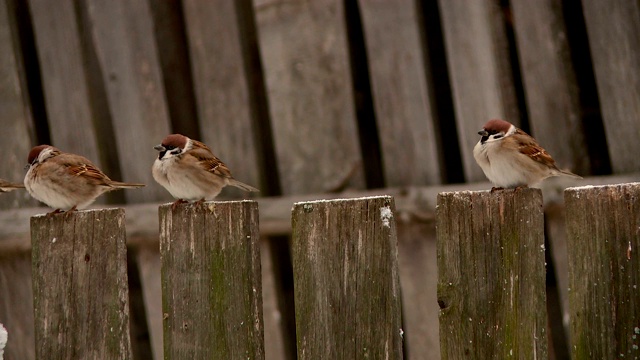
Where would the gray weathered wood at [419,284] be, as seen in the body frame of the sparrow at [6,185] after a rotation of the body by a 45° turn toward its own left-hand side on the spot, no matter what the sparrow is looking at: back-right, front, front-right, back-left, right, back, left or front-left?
back-left

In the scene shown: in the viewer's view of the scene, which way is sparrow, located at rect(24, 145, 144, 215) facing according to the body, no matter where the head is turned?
to the viewer's left

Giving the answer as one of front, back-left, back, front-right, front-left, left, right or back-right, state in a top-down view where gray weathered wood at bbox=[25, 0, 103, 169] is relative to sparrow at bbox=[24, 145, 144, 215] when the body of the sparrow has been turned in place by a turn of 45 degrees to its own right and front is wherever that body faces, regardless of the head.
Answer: front-right

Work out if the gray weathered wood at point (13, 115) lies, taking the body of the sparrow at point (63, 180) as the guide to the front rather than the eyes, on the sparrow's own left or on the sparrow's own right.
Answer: on the sparrow's own right

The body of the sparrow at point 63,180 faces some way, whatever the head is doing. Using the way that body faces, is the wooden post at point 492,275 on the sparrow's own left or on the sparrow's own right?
on the sparrow's own left

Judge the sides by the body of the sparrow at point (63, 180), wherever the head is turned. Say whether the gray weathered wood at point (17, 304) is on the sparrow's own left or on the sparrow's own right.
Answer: on the sparrow's own right

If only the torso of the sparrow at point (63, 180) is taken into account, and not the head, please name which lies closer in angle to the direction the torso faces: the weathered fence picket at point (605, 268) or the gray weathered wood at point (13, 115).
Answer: the gray weathered wood

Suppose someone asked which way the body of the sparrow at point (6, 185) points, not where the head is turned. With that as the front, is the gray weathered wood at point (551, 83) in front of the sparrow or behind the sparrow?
behind

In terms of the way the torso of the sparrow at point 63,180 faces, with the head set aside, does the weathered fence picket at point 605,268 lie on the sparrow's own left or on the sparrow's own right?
on the sparrow's own left

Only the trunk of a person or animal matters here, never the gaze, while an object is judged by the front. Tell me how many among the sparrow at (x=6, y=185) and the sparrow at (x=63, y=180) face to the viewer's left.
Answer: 2

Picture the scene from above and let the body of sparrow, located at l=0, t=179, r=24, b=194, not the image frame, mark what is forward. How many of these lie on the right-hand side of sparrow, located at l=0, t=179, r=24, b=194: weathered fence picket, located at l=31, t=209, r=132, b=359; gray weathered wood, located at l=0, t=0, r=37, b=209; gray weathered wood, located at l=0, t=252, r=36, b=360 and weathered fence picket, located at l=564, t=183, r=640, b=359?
2
